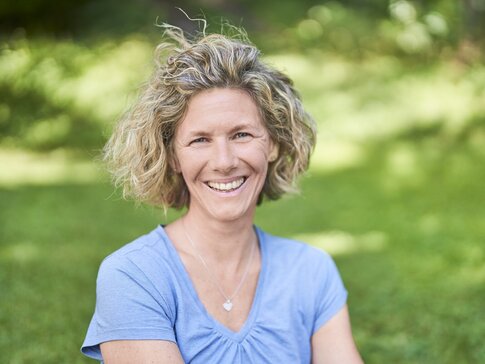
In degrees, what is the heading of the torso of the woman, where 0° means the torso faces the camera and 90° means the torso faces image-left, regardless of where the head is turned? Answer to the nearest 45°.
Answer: approximately 0°
